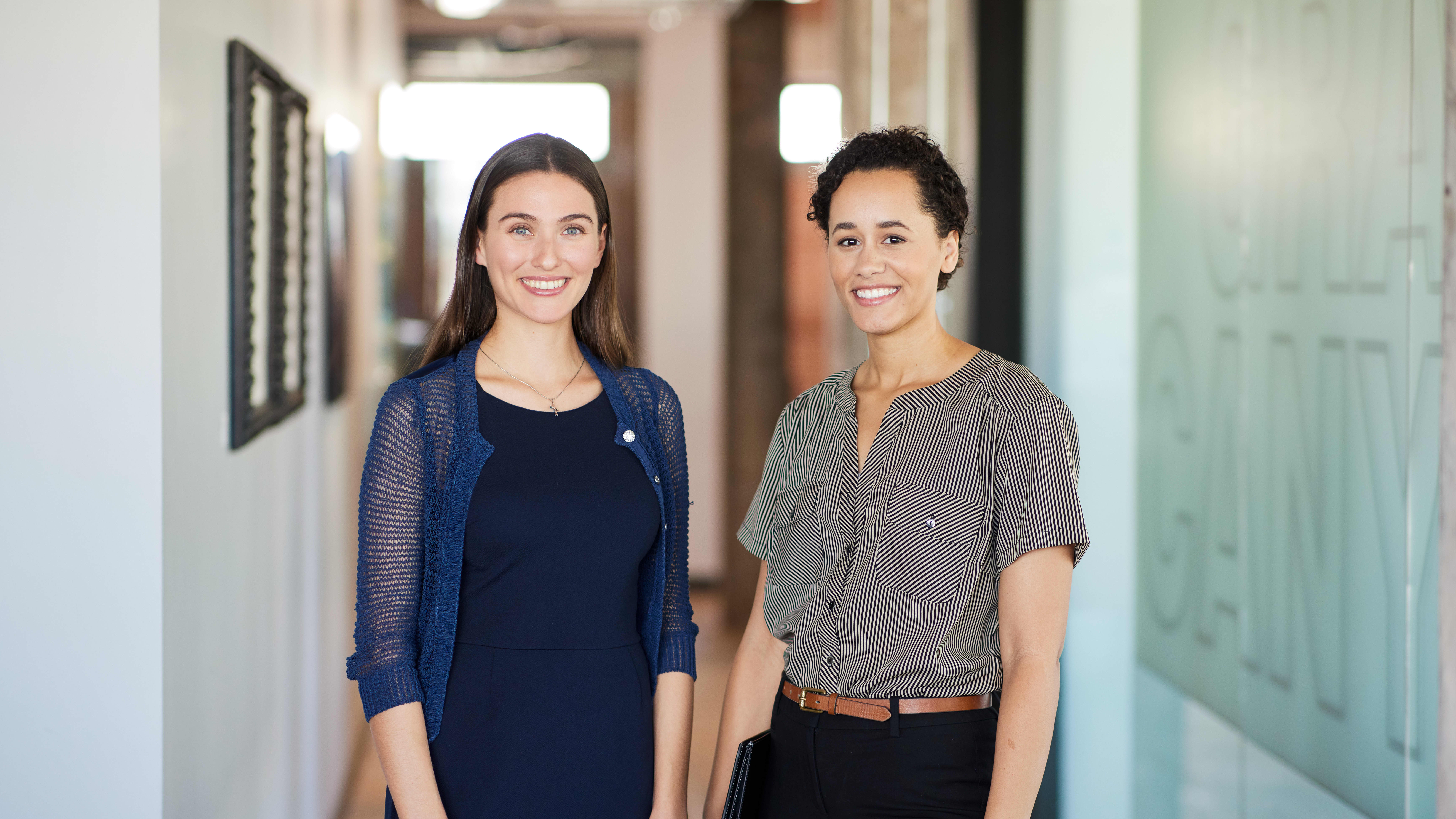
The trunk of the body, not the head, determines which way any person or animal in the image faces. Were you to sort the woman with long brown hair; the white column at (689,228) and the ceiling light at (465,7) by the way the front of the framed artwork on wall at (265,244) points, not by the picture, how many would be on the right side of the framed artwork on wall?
1

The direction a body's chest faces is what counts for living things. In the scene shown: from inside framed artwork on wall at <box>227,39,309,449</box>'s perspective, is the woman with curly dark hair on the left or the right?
on its right

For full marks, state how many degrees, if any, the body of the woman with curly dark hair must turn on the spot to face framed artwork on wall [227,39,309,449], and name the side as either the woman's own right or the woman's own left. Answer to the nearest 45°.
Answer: approximately 90° to the woman's own right

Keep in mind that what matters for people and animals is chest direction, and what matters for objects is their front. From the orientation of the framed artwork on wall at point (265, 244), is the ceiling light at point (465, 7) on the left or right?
on its left

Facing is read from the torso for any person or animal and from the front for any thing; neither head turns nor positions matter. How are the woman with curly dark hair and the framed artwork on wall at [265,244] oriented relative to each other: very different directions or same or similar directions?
very different directions

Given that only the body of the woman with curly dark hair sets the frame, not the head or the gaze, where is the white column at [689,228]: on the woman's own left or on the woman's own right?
on the woman's own right

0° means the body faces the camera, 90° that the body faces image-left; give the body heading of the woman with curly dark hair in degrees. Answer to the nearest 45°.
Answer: approximately 45°

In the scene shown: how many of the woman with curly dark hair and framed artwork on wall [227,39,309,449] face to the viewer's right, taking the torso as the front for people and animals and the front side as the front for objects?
1

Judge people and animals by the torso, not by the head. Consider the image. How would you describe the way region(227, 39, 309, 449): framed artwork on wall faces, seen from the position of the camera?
facing to the right of the viewer

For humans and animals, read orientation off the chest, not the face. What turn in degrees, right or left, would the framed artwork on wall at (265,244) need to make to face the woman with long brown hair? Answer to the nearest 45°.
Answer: approximately 90° to its right

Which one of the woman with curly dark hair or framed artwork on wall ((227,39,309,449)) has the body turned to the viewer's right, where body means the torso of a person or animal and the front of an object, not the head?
the framed artwork on wall
